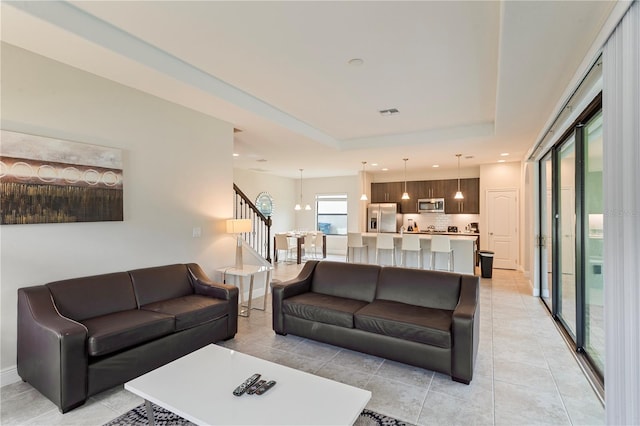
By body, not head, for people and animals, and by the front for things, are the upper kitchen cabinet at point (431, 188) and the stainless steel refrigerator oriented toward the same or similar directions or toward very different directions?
same or similar directions

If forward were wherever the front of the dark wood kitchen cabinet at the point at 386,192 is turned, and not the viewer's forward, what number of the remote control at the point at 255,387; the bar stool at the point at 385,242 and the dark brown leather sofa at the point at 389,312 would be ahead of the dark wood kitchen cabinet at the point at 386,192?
3

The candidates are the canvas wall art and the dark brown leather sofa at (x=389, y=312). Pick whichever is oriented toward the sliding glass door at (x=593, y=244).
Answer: the canvas wall art

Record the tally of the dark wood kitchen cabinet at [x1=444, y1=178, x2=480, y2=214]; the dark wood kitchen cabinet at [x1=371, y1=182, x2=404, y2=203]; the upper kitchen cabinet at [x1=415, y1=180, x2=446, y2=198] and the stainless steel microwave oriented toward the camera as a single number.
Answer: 4

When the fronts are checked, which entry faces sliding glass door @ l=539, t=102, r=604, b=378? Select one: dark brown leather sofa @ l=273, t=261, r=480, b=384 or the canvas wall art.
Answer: the canvas wall art

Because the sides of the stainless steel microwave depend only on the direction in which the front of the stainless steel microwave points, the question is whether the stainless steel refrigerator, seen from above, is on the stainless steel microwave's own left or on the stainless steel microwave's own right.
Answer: on the stainless steel microwave's own right

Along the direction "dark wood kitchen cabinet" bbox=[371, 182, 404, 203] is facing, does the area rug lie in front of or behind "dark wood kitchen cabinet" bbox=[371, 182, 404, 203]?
in front

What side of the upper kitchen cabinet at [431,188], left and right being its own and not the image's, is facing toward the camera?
front

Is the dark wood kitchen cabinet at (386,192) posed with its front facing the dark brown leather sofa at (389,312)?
yes

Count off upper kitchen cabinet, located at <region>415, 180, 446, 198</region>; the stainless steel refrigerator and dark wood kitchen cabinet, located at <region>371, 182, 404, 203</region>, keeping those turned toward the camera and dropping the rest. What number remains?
3

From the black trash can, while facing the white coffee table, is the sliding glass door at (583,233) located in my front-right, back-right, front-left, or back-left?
front-left

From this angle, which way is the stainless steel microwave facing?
toward the camera

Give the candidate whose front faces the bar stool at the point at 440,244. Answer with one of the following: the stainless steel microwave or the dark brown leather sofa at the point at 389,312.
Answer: the stainless steel microwave

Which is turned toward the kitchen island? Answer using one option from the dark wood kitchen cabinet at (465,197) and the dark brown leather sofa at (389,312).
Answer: the dark wood kitchen cabinet

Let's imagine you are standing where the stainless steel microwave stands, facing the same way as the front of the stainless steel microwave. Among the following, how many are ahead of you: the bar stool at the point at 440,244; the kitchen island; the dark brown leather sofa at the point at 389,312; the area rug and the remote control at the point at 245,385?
5

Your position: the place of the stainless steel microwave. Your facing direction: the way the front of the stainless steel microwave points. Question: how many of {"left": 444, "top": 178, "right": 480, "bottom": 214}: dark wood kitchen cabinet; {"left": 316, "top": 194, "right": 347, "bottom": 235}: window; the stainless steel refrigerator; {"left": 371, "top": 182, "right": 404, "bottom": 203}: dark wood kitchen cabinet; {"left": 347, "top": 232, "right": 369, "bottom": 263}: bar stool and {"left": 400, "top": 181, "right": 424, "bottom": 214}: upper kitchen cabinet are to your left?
1

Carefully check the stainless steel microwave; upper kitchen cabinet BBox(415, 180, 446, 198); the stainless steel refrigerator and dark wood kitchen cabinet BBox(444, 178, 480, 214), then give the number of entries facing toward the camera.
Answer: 4

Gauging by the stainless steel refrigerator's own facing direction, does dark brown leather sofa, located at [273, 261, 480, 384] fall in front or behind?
in front

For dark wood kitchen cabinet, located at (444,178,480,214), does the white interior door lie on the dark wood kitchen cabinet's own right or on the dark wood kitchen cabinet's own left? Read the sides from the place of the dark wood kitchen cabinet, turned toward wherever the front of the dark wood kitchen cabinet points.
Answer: on the dark wood kitchen cabinet's own left

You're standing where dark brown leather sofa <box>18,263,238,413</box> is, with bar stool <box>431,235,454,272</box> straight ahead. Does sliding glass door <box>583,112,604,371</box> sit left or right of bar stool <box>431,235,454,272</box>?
right

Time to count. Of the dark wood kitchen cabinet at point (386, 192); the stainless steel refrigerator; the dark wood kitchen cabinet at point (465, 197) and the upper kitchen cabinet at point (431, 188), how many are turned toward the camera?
4

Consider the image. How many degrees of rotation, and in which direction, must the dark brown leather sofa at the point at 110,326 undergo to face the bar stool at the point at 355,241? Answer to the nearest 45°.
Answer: approximately 90° to its left

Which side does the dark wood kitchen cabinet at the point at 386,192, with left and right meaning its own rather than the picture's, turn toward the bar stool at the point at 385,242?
front

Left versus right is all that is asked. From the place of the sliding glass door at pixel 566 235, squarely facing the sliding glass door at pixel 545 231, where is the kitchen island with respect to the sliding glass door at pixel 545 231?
left

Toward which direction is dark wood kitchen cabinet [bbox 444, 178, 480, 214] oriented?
toward the camera
